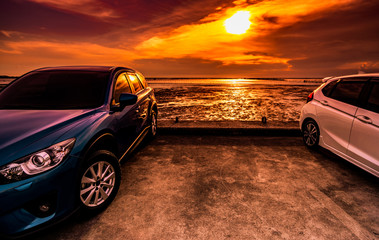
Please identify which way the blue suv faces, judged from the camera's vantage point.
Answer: facing the viewer and to the left of the viewer

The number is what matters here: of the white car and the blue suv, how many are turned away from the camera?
0

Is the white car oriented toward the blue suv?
no

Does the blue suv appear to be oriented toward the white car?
no
